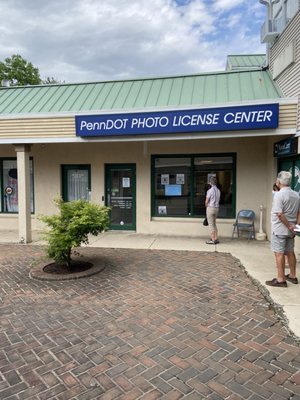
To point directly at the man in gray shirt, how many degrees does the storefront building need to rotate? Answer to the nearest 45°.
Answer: approximately 45° to its left

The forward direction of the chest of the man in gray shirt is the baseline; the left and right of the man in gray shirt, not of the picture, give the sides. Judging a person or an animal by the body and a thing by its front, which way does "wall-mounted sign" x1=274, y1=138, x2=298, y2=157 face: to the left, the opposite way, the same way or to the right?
to the left

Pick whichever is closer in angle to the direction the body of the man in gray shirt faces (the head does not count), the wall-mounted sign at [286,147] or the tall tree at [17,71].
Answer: the tall tree

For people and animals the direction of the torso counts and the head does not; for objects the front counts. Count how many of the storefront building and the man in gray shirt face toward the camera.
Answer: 1

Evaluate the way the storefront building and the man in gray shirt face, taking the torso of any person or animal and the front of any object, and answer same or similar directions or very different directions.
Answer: very different directions

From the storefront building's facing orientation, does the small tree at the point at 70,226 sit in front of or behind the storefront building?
in front

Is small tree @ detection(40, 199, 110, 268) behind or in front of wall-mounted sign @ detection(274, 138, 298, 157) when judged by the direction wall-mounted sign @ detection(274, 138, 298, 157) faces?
in front

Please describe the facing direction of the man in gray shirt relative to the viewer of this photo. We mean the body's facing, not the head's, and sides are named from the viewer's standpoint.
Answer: facing away from the viewer and to the left of the viewer

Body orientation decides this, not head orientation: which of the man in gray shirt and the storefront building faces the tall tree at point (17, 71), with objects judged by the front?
the man in gray shirt
